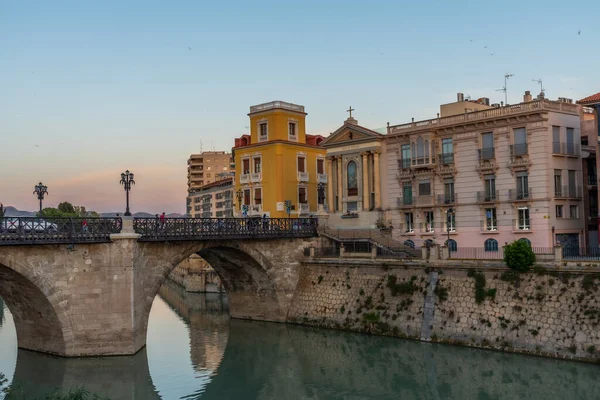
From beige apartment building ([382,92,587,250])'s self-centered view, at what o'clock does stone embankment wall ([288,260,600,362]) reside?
The stone embankment wall is roughly at 11 o'clock from the beige apartment building.

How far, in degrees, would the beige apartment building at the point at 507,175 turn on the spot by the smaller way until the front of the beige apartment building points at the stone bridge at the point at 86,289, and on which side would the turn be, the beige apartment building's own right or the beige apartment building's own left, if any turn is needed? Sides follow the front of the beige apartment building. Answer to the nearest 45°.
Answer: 0° — it already faces it

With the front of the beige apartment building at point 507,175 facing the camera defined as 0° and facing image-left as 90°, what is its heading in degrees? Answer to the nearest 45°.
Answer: approximately 45°
